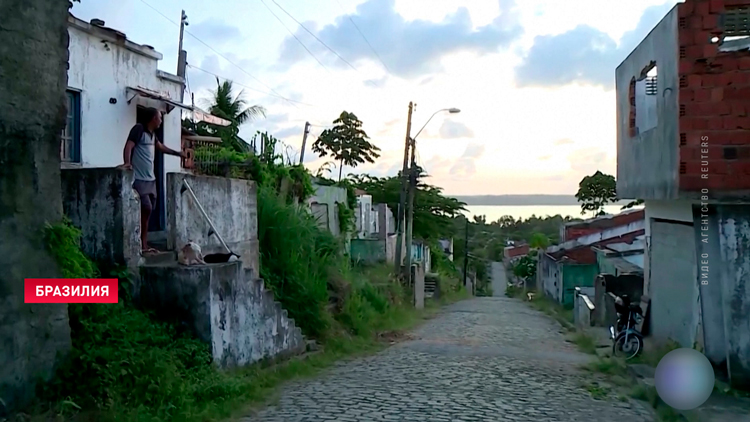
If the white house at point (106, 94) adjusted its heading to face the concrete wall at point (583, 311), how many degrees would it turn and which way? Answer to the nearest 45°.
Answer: approximately 45° to its left

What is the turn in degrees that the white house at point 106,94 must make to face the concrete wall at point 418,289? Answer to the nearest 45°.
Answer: approximately 90° to its left

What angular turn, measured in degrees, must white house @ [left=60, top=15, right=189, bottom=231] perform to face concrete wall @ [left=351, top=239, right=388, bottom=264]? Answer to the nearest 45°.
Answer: approximately 90° to its left

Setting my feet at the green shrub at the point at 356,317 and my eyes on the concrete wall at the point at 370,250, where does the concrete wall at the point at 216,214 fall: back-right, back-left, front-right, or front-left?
back-left

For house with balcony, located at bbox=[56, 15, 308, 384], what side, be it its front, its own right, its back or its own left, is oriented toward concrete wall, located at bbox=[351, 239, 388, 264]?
left

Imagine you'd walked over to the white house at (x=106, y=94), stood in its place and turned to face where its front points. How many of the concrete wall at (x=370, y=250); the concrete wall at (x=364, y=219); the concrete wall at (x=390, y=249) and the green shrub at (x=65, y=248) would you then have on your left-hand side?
3

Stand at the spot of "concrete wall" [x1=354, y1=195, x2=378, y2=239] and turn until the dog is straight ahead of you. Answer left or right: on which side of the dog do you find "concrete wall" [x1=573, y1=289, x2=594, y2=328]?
left

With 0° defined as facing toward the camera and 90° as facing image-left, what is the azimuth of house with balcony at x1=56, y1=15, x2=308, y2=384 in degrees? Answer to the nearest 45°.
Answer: approximately 315°

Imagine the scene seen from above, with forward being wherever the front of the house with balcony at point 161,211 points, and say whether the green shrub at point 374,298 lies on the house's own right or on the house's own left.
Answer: on the house's own left

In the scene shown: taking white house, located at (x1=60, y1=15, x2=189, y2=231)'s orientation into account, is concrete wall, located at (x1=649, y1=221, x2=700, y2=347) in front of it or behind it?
in front

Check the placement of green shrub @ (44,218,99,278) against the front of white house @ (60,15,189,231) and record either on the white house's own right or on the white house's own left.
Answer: on the white house's own right

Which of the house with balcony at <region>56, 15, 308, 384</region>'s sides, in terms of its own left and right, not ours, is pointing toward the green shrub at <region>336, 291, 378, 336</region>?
left

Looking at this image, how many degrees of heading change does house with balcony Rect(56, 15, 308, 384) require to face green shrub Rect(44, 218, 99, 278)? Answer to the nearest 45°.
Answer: approximately 45° to its right

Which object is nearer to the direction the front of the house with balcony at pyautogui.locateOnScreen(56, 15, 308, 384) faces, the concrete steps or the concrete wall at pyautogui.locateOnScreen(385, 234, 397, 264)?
the concrete steps
